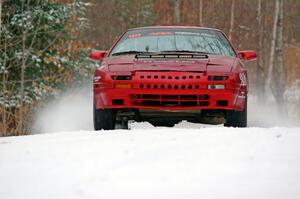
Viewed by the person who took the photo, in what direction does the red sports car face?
facing the viewer
